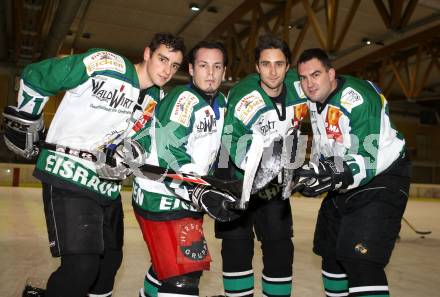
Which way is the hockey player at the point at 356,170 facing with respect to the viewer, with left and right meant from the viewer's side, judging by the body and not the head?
facing the viewer and to the left of the viewer

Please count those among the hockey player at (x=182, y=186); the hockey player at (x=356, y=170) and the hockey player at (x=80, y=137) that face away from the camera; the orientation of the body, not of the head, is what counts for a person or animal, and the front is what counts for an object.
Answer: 0

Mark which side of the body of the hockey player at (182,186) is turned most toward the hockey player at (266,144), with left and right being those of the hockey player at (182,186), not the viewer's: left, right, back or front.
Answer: left

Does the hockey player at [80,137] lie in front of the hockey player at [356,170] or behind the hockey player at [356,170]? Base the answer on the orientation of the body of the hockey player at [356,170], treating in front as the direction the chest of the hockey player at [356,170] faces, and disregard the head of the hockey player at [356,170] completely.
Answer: in front

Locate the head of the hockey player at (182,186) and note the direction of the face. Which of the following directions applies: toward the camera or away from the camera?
toward the camera

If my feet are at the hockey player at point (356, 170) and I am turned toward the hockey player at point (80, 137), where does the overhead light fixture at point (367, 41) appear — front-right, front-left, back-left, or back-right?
back-right

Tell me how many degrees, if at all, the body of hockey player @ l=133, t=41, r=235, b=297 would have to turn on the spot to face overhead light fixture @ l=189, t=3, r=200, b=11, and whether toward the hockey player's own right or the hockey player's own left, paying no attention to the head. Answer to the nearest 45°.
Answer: approximately 135° to the hockey player's own left

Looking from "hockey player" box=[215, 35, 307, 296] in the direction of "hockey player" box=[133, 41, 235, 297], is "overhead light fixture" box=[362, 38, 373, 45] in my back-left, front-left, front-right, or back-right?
back-right

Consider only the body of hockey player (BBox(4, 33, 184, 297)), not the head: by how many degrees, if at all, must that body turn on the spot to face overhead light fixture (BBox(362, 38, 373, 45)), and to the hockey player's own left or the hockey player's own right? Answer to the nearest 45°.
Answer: approximately 90° to the hockey player's own left

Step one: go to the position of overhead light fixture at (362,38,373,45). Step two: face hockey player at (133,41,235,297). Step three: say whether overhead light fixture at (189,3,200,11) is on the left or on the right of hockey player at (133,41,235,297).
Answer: right

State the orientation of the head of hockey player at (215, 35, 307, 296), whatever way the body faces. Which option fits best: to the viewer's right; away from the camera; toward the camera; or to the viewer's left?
toward the camera

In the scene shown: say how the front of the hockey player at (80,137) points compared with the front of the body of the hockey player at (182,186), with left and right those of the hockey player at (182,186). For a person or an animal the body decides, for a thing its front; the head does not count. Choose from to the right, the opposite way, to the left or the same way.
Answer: the same way

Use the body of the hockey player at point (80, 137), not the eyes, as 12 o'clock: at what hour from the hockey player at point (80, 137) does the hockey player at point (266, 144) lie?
the hockey player at point (266, 144) is roughly at 10 o'clock from the hockey player at point (80, 137).

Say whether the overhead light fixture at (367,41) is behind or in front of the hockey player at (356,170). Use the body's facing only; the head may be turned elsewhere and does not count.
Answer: behind

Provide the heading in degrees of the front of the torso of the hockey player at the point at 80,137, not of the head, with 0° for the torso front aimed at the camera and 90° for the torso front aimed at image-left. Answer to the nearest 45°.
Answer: approximately 315°

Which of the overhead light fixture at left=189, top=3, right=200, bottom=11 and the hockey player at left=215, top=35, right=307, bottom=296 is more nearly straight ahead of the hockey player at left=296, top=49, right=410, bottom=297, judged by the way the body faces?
the hockey player
